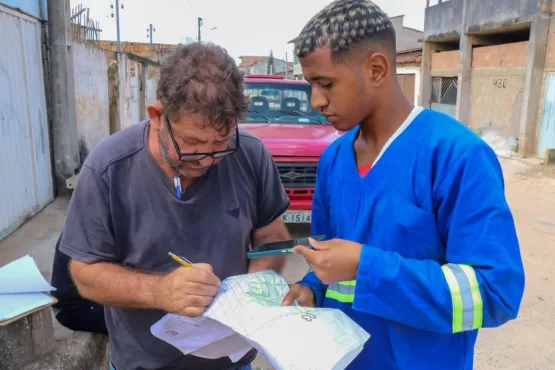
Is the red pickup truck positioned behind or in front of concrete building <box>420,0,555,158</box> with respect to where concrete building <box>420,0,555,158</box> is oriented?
in front

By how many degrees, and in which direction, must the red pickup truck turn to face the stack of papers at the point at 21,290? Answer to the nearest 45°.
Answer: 0° — it already faces it

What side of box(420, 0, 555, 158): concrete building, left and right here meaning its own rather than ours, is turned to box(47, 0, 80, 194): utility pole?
front

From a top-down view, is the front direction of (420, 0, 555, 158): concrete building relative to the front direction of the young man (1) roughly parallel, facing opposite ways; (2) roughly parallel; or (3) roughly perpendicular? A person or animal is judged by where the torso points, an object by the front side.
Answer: roughly parallel

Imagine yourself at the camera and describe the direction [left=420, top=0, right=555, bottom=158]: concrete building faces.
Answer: facing the viewer and to the left of the viewer

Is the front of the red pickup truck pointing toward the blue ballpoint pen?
yes

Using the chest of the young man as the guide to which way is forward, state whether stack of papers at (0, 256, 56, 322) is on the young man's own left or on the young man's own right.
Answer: on the young man's own right

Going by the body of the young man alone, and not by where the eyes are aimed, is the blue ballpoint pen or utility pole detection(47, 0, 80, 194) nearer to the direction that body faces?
the blue ballpoint pen

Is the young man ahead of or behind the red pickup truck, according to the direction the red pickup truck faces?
ahead

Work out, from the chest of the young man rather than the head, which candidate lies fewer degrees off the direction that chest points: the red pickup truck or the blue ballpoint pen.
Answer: the blue ballpoint pen

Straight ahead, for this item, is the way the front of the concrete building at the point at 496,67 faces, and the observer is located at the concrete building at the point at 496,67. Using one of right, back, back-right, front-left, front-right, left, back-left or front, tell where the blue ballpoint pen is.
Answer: front-left

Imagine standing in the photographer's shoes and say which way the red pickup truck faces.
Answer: facing the viewer

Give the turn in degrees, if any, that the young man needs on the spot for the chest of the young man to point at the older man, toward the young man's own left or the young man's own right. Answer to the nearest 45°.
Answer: approximately 45° to the young man's own right

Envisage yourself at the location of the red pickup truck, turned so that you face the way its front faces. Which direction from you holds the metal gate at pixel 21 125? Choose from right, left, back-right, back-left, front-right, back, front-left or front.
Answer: right

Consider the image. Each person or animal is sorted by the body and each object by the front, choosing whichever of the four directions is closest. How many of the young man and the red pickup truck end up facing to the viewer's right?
0

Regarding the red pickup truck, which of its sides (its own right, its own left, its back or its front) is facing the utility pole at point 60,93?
right
